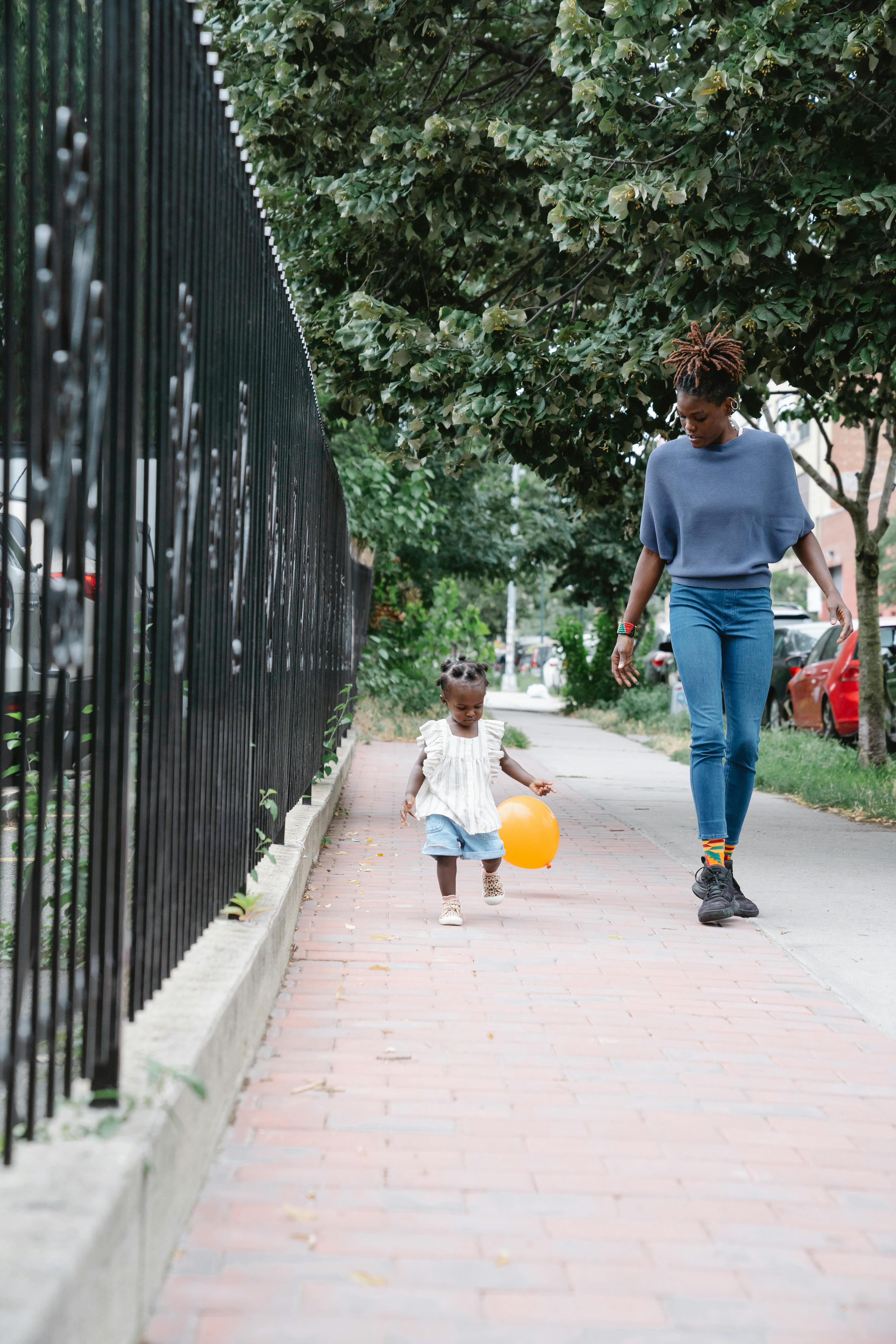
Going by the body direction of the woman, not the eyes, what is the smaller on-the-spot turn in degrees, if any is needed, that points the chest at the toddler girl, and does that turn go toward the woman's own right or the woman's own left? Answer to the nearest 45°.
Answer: approximately 90° to the woman's own right

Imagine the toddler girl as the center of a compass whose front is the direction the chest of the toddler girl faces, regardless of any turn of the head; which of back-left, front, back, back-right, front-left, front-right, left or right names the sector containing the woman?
left

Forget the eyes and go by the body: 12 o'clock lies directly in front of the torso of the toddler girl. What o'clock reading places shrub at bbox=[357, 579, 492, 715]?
The shrub is roughly at 6 o'clock from the toddler girl.

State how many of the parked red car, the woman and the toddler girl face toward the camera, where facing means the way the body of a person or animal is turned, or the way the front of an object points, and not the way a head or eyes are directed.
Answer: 2

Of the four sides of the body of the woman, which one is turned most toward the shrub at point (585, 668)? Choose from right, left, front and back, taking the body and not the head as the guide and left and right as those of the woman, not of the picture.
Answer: back

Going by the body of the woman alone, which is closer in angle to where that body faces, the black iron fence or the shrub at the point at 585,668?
the black iron fence

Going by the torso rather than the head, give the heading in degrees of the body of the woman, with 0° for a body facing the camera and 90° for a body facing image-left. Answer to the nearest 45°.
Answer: approximately 0°

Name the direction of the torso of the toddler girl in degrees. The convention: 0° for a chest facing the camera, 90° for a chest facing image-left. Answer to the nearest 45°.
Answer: approximately 0°
